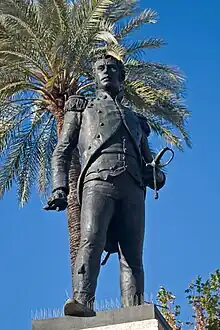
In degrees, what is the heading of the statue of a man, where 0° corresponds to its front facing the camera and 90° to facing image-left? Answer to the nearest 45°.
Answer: approximately 0°

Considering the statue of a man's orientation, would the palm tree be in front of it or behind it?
behind
